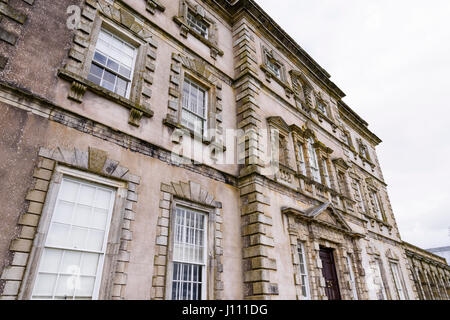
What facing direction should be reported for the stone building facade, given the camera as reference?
facing the viewer and to the right of the viewer
